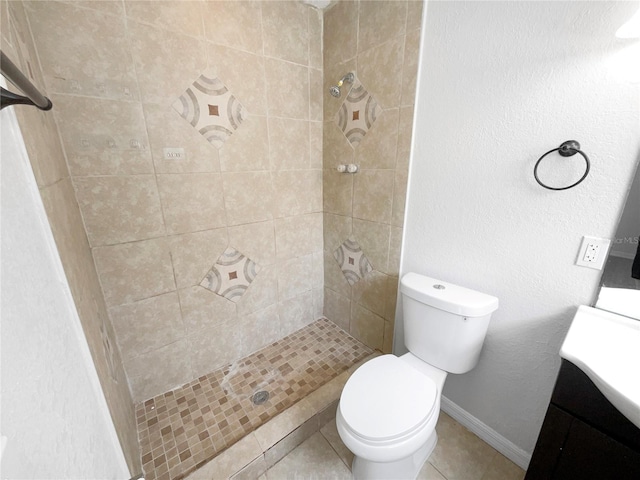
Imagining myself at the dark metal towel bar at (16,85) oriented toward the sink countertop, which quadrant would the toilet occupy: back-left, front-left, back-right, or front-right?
front-left

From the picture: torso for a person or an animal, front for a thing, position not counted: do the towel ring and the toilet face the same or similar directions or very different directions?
same or similar directions

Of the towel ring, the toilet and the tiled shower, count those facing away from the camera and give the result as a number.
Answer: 0

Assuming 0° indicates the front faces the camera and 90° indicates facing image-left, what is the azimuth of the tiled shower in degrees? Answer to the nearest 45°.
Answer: approximately 315°

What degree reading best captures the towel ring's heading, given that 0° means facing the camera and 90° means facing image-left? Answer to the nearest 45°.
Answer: approximately 45°

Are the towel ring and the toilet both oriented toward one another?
no

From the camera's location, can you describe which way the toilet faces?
facing the viewer and to the left of the viewer

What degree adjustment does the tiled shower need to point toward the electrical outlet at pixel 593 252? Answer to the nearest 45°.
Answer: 0° — it already faces it
